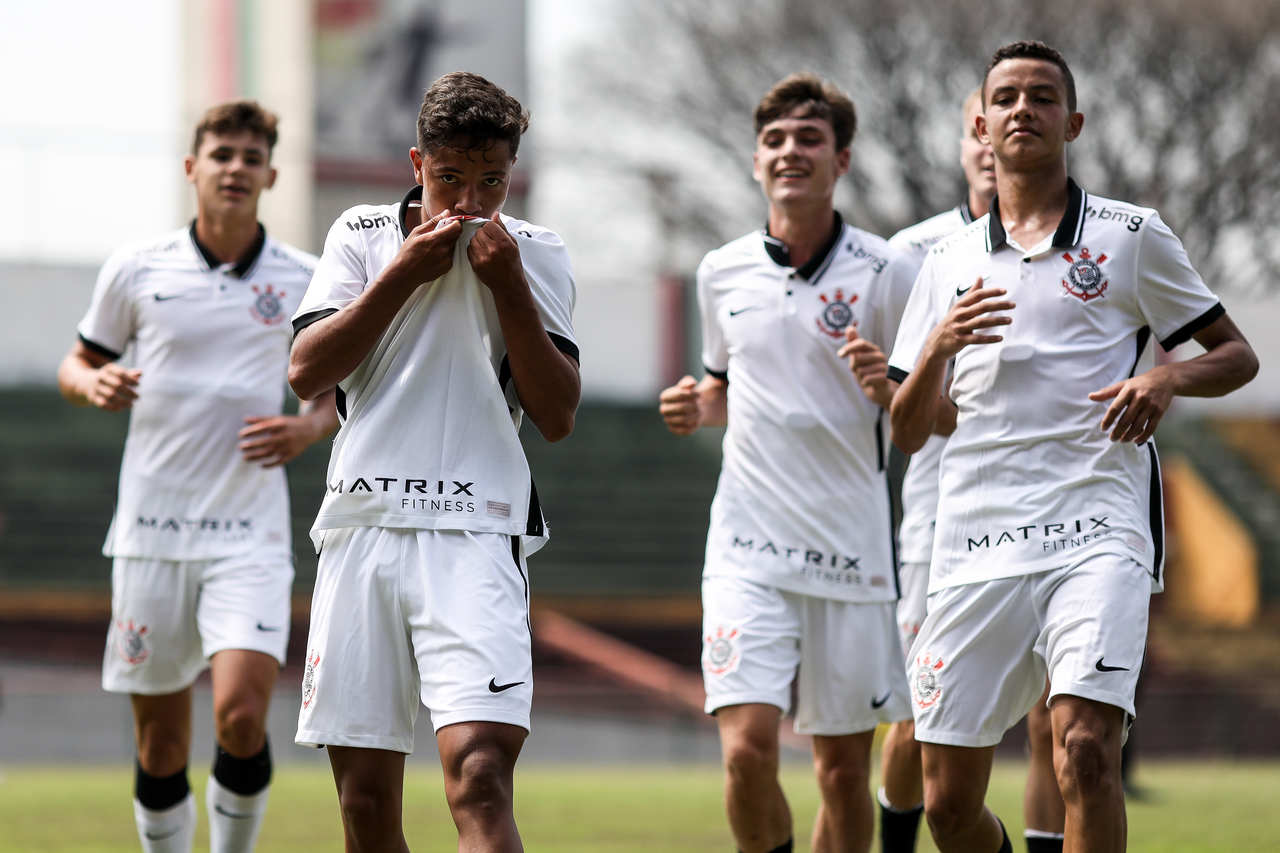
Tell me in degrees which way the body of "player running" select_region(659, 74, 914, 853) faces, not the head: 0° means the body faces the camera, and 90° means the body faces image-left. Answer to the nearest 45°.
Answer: approximately 0°

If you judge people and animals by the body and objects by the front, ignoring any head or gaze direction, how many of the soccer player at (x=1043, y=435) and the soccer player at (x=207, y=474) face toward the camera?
2

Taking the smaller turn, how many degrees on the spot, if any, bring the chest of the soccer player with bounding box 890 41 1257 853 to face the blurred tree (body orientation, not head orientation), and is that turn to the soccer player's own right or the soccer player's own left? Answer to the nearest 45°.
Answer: approximately 180°

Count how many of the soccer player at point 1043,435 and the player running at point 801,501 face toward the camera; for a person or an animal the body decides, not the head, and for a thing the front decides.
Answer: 2

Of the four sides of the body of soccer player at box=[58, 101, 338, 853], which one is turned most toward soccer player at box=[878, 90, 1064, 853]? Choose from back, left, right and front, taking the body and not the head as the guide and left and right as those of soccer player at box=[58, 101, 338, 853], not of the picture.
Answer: left

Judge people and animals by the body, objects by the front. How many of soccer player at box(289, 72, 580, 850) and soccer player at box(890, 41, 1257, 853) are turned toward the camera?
2

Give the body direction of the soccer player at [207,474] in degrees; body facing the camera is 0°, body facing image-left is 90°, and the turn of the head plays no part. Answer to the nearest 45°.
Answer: approximately 0°
